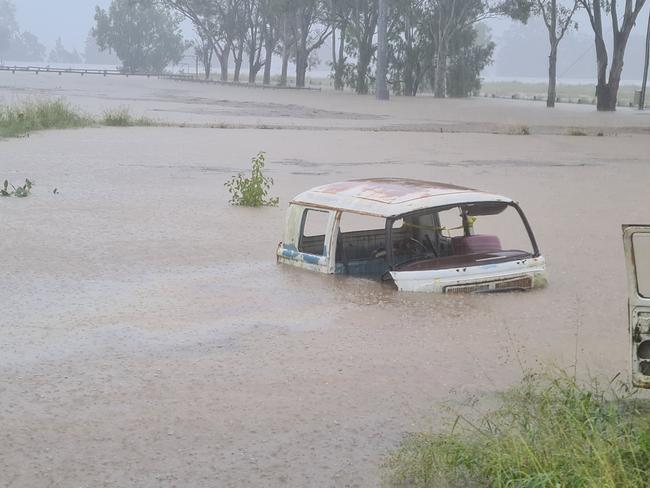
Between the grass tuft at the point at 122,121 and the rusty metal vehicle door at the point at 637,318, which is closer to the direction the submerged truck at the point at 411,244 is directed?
the rusty metal vehicle door

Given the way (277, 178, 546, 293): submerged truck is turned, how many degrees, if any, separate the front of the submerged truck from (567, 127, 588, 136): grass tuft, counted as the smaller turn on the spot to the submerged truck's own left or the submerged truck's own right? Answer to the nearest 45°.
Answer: approximately 135° to the submerged truck's own left

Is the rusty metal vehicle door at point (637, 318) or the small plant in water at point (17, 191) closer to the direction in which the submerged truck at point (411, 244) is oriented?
the rusty metal vehicle door

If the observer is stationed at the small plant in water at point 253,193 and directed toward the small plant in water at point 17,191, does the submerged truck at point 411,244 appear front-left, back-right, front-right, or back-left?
back-left

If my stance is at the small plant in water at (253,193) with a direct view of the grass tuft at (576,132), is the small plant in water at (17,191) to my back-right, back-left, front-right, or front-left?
back-left

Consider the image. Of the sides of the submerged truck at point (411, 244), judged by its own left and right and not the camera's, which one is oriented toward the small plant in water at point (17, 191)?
back

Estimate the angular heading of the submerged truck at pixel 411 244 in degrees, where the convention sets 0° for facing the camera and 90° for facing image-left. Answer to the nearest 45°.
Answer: approximately 315°

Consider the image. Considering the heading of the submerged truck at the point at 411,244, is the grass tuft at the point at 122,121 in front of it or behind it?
behind

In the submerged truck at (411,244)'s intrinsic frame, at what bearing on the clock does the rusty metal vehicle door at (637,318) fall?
The rusty metal vehicle door is roughly at 1 o'clock from the submerged truck.

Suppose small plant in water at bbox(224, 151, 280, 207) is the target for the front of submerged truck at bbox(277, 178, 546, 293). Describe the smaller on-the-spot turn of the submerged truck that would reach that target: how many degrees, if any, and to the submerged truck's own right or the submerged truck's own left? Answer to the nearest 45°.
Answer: approximately 180°
